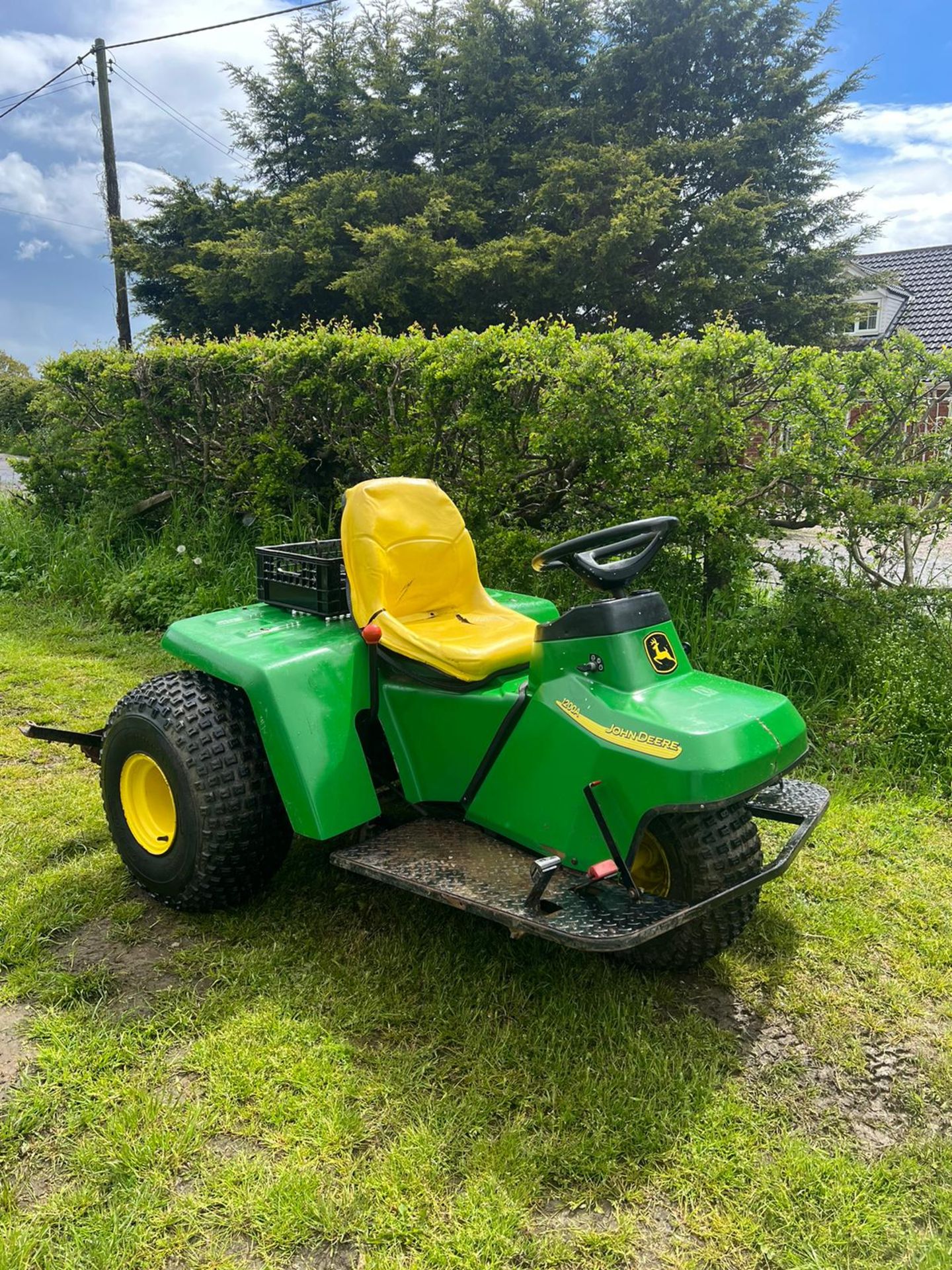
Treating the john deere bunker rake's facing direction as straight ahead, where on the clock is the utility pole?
The utility pole is roughly at 7 o'clock from the john deere bunker rake.

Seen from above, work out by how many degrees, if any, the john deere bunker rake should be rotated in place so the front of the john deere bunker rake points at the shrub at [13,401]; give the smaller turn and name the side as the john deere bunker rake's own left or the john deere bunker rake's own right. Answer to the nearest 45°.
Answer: approximately 135° to the john deere bunker rake's own left

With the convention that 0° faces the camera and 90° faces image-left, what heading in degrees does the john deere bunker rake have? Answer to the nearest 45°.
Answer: approximately 315°
